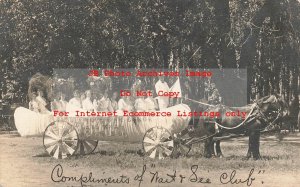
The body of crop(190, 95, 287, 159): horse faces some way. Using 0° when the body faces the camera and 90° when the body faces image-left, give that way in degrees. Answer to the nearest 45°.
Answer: approximately 270°

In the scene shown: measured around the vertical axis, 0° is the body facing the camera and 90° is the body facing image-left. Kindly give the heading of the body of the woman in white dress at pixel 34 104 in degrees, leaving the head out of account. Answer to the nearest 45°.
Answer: approximately 0°

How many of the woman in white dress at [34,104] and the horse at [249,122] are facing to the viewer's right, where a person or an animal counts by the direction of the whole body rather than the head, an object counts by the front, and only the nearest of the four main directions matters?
1

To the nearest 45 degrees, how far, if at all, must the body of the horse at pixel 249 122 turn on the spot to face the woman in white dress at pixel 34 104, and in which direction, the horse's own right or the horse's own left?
approximately 180°

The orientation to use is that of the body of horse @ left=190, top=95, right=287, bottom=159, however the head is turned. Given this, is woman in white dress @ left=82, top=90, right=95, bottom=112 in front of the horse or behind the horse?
behind

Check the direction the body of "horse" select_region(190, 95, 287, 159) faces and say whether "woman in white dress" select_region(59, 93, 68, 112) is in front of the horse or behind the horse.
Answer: behind

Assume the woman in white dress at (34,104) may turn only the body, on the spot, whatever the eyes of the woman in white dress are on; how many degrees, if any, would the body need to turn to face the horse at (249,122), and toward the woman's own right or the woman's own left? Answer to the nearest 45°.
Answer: approximately 90° to the woman's own left

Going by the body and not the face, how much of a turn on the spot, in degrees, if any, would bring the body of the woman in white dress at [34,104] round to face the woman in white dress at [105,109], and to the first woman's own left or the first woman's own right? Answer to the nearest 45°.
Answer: approximately 90° to the first woman's own left

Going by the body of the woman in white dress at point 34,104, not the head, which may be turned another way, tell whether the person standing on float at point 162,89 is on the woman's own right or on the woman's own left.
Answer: on the woman's own left

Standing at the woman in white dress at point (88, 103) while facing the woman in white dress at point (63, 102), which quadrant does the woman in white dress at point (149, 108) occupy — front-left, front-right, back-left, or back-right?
back-left
